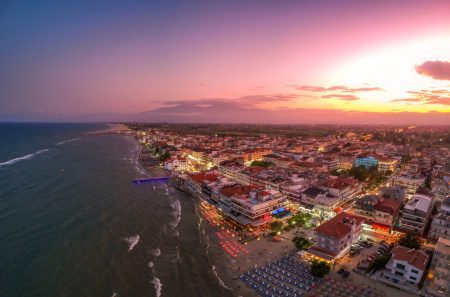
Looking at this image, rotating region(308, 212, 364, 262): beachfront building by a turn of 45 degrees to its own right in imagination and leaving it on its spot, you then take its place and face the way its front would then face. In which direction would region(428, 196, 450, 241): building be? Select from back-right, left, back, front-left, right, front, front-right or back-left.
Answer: back-right

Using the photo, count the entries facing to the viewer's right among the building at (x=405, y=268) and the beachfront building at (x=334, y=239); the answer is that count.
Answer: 0

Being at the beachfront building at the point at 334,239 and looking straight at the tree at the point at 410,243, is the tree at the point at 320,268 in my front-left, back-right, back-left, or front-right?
back-right

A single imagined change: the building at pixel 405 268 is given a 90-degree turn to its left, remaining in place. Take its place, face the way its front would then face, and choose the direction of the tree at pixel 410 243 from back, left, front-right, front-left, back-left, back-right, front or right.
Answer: back-left

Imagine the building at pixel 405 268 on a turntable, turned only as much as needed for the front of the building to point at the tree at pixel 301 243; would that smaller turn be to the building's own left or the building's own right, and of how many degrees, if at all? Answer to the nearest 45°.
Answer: approximately 45° to the building's own right

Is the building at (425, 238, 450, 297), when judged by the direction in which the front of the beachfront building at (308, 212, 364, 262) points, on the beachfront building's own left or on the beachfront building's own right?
on the beachfront building's own left

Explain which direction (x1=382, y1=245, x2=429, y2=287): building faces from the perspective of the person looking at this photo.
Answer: facing the viewer and to the left of the viewer

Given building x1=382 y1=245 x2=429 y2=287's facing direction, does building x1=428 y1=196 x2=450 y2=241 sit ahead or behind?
behind

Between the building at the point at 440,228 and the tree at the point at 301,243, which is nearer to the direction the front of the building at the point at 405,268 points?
the tree

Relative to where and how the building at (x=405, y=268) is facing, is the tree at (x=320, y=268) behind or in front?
in front
